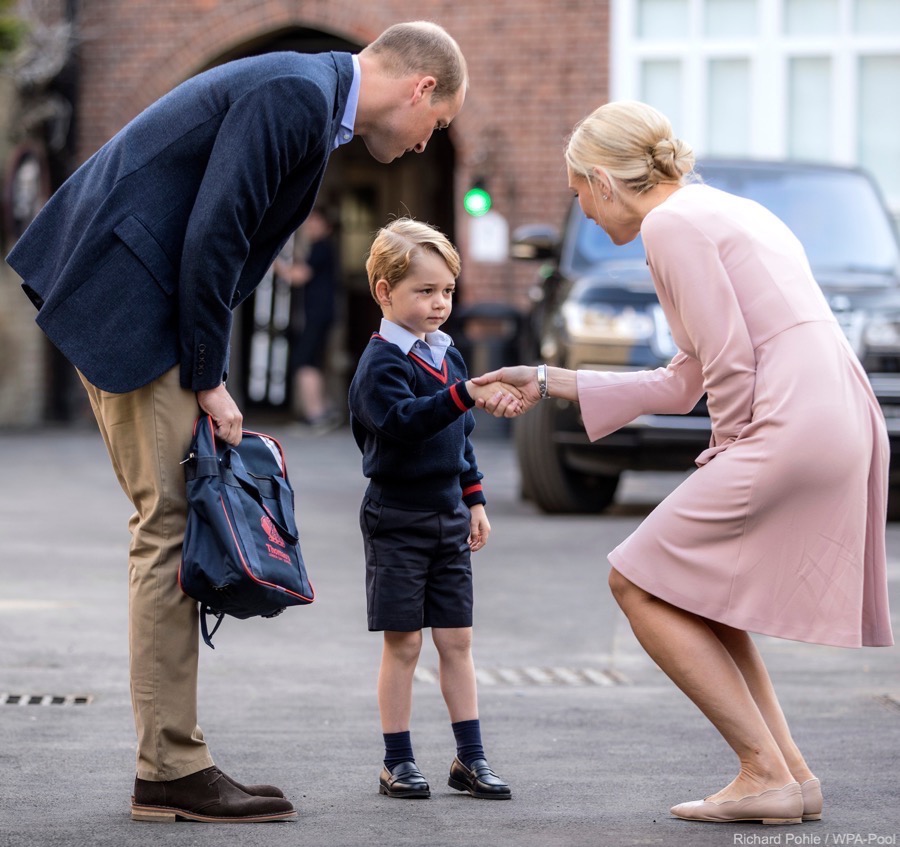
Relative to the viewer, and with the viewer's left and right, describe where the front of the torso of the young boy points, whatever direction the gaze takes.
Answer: facing the viewer and to the right of the viewer

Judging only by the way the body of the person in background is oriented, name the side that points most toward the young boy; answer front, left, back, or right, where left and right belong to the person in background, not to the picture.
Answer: left

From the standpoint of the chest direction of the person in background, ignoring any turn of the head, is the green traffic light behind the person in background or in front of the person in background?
behind

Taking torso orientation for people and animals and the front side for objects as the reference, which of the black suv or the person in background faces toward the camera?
the black suv

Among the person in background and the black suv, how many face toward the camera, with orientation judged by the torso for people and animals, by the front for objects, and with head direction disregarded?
1

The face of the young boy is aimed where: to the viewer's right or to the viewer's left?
to the viewer's right

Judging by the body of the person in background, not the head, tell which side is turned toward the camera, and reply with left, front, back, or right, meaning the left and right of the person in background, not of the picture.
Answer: left

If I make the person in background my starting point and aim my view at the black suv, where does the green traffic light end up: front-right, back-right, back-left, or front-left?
front-left

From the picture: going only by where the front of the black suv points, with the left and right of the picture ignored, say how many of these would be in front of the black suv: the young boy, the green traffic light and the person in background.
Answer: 1

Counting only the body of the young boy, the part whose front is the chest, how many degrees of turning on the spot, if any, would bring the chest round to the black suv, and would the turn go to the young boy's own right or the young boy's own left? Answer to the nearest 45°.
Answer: approximately 135° to the young boy's own left

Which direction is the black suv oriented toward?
toward the camera
